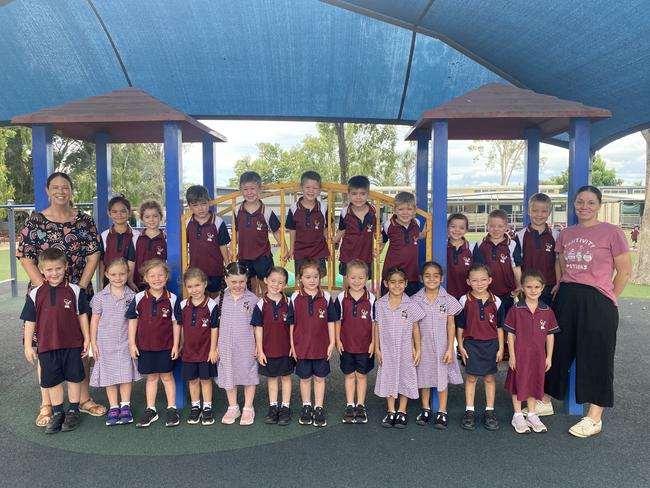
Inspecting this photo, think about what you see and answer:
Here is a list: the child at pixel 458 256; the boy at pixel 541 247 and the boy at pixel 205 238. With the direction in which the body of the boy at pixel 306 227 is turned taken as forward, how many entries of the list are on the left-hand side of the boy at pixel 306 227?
2
